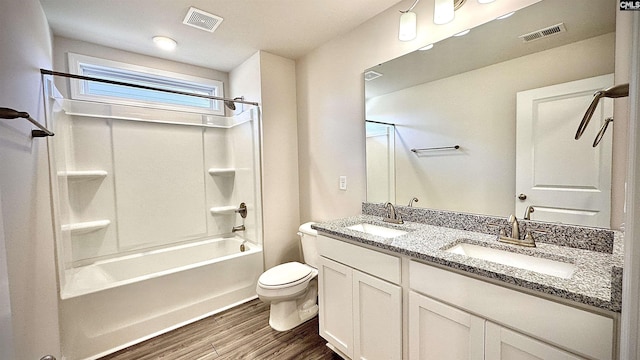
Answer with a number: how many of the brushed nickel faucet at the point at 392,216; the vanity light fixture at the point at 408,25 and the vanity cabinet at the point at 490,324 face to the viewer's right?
0

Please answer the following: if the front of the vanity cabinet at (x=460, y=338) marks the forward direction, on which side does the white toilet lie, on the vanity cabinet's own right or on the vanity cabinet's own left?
on the vanity cabinet's own right

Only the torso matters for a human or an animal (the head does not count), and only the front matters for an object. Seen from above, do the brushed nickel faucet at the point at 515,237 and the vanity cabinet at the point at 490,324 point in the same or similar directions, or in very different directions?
same or similar directions

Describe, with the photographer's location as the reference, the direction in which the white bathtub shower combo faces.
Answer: facing the viewer and to the right of the viewer

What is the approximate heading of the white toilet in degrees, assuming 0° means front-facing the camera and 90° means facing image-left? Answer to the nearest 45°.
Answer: approximately 45°

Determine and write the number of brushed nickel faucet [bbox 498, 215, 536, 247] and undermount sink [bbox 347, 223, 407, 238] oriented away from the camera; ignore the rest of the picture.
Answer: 0

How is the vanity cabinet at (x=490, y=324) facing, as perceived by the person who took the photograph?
facing the viewer and to the left of the viewer

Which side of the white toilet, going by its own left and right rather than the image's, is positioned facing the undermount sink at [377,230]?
left

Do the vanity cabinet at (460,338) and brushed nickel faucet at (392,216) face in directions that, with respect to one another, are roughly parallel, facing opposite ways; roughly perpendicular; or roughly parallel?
roughly parallel

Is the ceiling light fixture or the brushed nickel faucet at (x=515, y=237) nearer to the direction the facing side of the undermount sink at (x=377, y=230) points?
the ceiling light fixture

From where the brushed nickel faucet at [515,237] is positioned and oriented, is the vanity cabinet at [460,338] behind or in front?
in front

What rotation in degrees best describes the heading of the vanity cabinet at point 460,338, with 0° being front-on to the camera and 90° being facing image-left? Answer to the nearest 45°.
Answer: approximately 45°

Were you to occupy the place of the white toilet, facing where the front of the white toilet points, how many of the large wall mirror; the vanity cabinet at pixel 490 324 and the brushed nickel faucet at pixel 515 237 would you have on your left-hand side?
3

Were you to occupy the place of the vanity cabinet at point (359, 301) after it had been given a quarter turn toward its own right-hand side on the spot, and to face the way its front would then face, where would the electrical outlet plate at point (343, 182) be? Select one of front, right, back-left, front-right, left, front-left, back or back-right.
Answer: front-right
